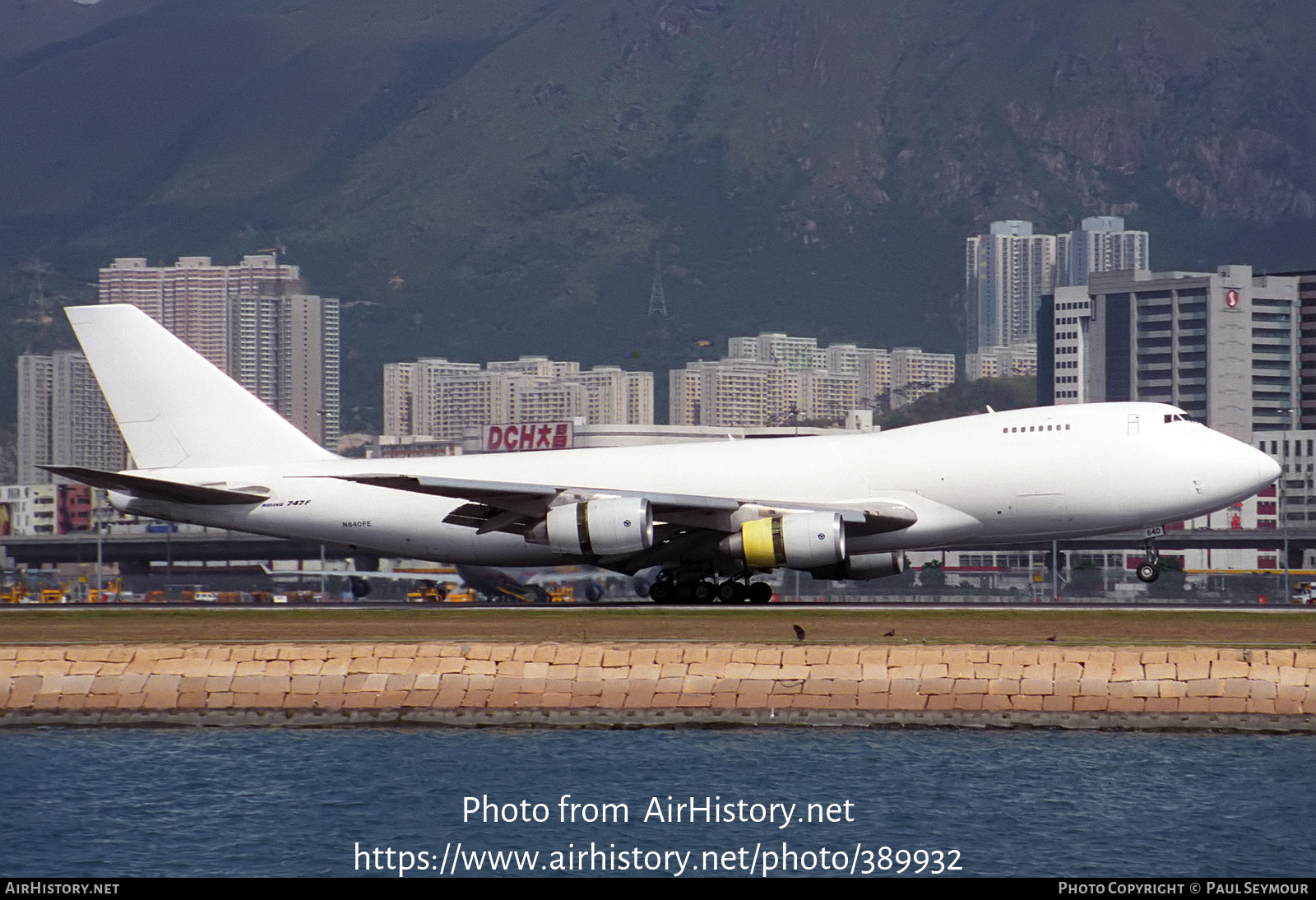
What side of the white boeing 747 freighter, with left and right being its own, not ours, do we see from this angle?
right

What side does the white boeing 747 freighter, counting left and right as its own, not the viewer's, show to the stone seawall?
right
